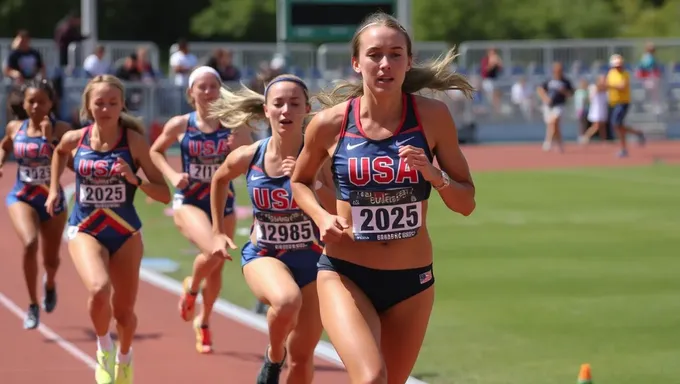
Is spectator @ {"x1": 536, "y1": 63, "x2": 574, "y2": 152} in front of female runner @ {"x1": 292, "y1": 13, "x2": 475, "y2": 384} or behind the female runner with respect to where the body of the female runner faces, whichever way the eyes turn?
behind

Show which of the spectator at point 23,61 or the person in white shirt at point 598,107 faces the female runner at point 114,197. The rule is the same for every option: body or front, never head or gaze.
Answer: the spectator

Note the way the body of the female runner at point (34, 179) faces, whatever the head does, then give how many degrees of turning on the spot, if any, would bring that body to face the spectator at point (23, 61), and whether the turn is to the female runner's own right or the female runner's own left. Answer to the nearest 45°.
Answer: approximately 180°

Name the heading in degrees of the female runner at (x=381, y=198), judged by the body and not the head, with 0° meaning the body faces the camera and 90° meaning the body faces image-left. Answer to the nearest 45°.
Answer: approximately 0°
